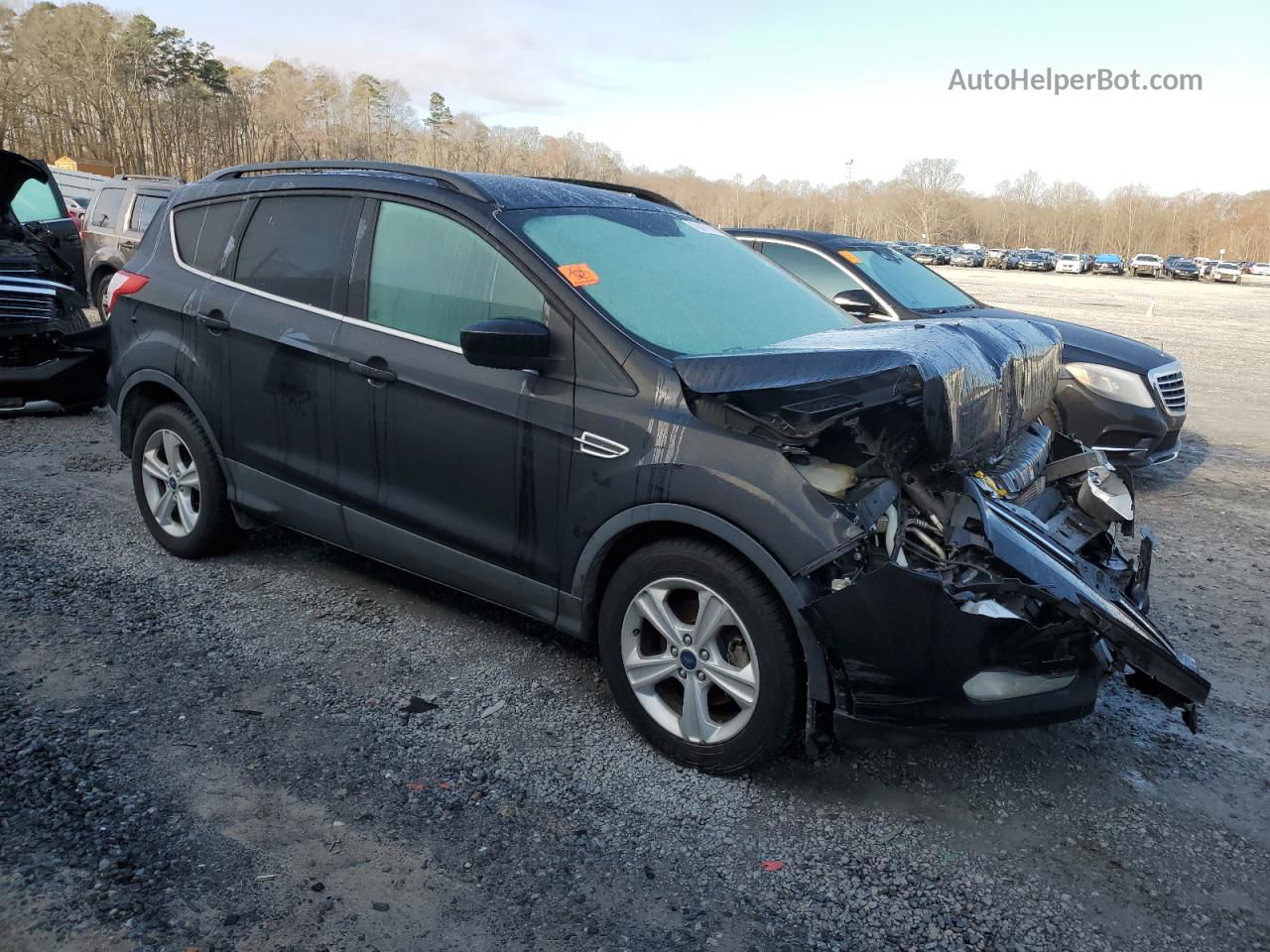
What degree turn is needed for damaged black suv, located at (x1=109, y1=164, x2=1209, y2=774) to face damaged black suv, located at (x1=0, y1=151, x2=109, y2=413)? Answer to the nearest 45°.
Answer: approximately 180°

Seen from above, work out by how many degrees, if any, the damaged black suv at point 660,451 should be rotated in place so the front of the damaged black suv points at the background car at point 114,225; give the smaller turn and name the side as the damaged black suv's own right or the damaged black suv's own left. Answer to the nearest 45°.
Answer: approximately 180°

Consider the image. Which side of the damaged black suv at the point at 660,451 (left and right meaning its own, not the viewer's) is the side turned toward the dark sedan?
left

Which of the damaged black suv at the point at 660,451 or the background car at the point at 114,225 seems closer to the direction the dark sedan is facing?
the damaged black suv

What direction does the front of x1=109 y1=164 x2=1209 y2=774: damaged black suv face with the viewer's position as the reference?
facing the viewer and to the right of the viewer

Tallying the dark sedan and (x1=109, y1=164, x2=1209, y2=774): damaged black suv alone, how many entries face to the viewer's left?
0

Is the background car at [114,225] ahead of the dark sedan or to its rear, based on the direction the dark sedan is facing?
to the rear

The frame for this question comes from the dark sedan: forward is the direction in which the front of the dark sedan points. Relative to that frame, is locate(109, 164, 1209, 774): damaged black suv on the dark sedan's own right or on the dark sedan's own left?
on the dark sedan's own right
